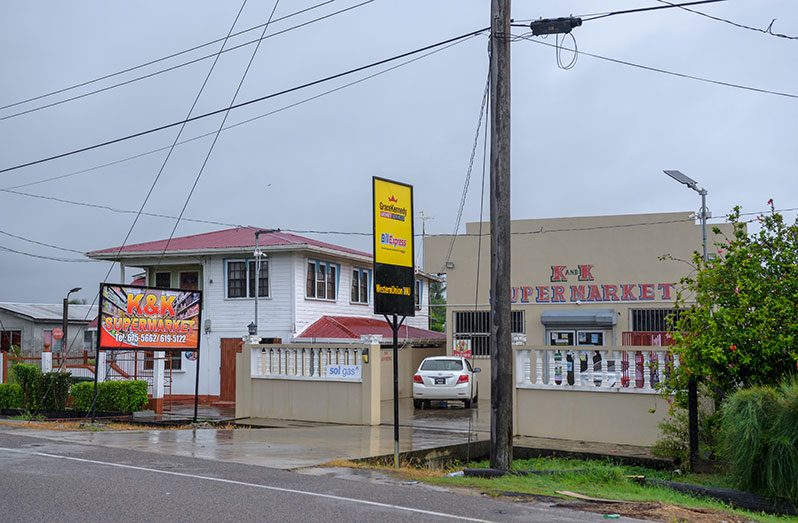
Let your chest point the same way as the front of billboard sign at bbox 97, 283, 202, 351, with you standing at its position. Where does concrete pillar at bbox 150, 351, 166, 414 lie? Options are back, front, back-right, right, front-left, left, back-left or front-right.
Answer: back-left

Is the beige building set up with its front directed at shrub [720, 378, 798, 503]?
yes

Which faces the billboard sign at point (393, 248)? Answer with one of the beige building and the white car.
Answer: the beige building

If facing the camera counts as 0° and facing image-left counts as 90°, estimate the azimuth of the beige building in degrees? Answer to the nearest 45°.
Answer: approximately 0°

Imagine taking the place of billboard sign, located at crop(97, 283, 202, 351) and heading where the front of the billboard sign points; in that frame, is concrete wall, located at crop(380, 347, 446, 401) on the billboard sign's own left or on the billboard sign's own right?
on the billboard sign's own left

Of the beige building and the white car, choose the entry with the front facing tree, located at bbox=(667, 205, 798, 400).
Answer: the beige building

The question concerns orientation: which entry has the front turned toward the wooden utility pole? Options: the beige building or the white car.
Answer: the beige building

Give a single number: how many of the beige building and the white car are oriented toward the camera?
1

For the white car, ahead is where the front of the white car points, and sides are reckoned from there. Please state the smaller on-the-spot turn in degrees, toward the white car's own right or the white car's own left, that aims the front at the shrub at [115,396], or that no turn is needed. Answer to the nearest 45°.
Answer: approximately 135° to the white car's own left

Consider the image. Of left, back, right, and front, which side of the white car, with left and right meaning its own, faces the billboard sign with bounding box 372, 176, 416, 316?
back

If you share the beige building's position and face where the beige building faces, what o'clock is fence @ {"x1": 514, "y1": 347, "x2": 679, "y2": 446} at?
The fence is roughly at 12 o'clock from the beige building.

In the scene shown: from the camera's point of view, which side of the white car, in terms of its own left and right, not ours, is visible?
back
